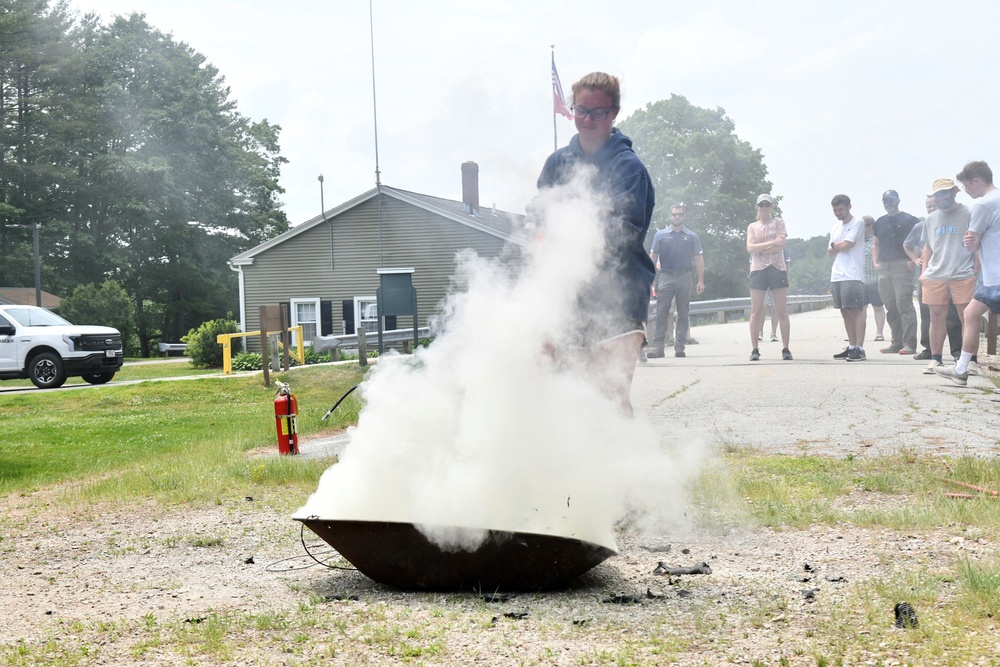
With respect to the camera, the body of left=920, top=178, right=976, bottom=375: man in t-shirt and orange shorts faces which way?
toward the camera

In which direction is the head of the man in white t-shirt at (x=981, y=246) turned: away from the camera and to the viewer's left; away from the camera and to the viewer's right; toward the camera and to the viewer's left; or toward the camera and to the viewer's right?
toward the camera and to the viewer's left

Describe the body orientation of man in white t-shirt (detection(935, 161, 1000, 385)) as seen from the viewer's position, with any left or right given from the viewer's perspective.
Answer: facing to the left of the viewer

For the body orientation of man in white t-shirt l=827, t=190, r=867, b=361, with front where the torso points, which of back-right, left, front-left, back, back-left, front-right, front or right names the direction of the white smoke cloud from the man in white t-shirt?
front-left

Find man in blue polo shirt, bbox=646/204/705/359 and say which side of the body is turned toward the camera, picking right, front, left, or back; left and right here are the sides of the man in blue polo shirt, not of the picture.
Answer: front

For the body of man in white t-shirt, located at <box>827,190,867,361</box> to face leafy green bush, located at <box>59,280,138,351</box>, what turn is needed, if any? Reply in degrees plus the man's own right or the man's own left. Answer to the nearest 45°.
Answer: approximately 90° to the man's own right

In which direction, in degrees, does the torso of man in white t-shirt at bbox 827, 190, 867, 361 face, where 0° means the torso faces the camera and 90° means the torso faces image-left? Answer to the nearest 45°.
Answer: approximately 45°

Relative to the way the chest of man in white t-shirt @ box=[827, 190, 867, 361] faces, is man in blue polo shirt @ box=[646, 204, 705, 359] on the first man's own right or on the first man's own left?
on the first man's own right

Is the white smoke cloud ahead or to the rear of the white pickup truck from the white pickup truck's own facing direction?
ahead

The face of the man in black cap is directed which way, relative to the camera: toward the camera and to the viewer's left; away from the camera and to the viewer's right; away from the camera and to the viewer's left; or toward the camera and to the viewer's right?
toward the camera and to the viewer's left

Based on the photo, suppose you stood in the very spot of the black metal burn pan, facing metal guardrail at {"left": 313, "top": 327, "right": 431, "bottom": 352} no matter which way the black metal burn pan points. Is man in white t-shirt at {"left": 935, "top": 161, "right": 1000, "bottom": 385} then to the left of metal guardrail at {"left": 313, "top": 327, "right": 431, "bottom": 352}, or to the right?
right

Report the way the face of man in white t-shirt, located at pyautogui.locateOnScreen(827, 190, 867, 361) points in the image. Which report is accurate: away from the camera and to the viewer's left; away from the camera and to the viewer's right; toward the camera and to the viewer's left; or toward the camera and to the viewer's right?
toward the camera and to the viewer's left

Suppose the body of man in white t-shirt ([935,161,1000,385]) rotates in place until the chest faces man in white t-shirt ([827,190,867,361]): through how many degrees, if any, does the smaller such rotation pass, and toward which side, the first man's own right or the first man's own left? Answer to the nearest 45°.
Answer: approximately 45° to the first man's own right
